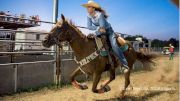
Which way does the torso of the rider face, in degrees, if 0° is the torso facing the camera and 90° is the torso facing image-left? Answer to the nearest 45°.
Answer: approximately 45°

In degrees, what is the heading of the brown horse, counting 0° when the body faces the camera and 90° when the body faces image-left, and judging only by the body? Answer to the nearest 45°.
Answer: approximately 90°
